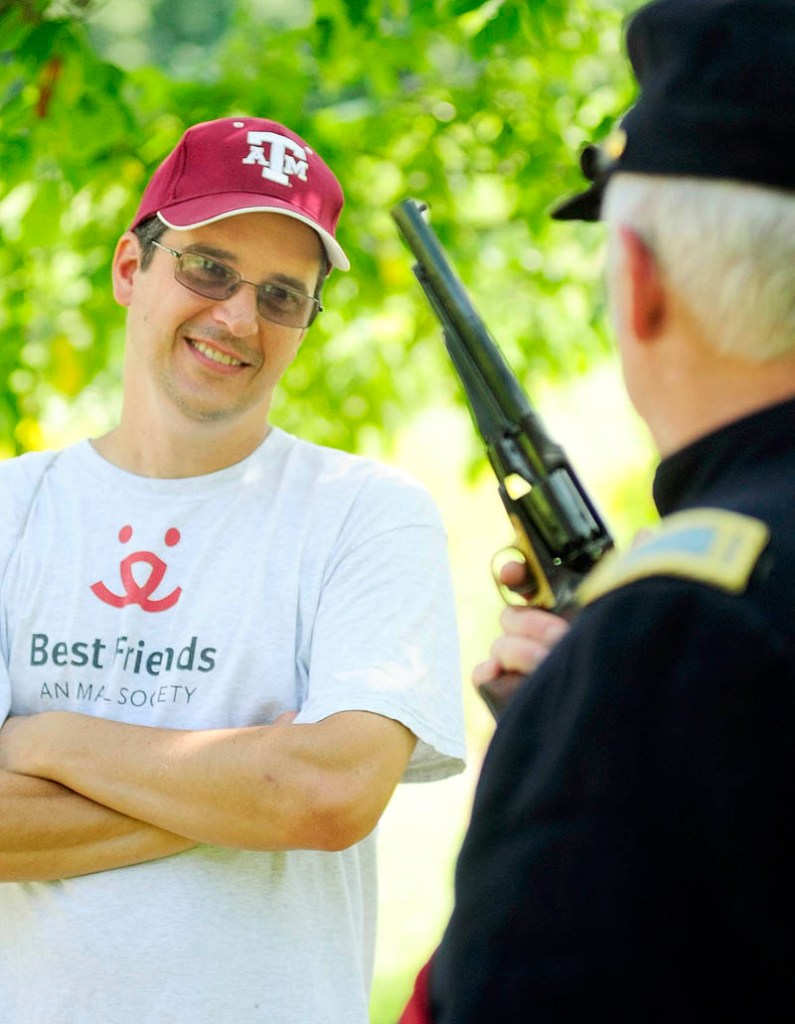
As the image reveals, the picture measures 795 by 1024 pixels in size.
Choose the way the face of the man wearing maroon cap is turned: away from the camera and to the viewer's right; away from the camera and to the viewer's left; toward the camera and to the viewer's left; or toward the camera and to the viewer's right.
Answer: toward the camera and to the viewer's right

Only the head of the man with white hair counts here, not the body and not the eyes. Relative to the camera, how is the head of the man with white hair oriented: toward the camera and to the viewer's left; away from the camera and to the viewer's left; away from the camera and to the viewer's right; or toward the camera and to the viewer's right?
away from the camera and to the viewer's left

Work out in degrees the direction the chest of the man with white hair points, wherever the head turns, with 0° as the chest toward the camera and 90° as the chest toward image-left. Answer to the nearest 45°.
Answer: approximately 135°

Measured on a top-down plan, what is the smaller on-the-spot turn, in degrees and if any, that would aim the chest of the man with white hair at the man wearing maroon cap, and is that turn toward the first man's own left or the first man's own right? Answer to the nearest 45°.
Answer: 0° — they already face them
